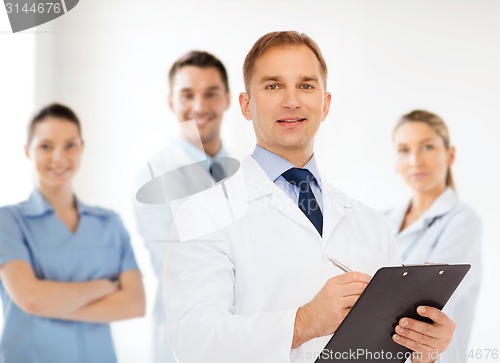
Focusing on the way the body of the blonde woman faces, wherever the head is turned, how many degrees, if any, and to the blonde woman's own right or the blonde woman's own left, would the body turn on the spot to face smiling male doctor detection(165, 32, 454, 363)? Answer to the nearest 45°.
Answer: approximately 45° to the blonde woman's own left

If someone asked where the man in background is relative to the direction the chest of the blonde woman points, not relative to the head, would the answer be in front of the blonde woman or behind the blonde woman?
in front

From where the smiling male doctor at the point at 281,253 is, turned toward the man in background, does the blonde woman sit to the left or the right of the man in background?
right

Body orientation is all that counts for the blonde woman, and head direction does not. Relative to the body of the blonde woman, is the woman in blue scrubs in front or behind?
in front

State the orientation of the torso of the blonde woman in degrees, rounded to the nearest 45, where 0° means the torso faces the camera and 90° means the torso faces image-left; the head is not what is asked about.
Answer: approximately 45°
